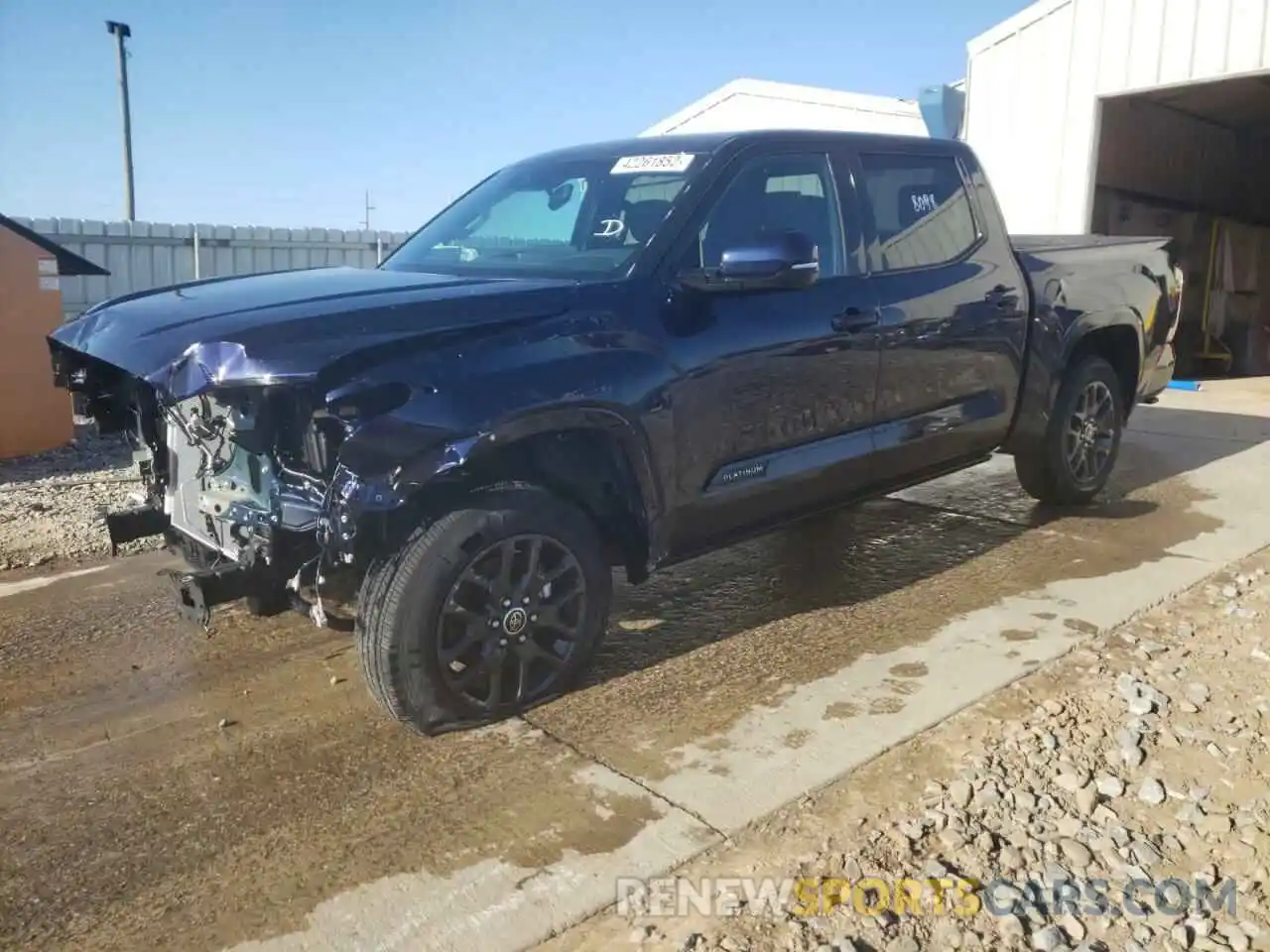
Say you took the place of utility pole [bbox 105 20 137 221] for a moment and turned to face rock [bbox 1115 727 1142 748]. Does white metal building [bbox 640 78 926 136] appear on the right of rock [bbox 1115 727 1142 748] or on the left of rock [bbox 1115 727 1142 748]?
left

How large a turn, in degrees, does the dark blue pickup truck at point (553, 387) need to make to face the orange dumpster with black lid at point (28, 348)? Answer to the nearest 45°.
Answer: approximately 90° to its right

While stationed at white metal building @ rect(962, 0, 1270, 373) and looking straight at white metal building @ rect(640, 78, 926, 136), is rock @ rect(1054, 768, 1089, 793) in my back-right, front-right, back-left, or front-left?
back-left

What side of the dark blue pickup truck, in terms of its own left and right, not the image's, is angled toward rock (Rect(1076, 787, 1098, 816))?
left

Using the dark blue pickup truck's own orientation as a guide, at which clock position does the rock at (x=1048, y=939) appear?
The rock is roughly at 9 o'clock from the dark blue pickup truck.

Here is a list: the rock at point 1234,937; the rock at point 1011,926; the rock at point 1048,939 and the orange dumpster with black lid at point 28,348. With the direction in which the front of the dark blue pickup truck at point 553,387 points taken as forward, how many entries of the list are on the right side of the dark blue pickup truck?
1

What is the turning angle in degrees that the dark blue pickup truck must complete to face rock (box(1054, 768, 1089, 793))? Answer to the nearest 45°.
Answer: approximately 90° to its left

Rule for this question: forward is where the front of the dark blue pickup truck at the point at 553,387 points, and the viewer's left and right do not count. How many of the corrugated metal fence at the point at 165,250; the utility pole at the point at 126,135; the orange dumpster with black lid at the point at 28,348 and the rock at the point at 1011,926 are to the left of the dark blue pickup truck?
1

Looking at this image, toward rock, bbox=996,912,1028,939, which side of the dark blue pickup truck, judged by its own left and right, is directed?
left

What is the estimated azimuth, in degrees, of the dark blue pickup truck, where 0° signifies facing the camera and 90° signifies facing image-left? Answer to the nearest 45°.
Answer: approximately 45°

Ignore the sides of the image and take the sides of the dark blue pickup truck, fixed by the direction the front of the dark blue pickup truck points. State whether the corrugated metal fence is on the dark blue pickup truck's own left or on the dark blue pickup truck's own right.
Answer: on the dark blue pickup truck's own right

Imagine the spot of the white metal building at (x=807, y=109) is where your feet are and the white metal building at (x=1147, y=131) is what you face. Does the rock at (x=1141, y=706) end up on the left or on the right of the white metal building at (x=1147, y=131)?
right

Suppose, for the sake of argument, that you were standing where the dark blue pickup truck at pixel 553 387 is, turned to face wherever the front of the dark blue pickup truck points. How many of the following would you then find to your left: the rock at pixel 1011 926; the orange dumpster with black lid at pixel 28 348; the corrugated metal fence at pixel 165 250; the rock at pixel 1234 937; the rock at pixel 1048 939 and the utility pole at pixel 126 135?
3
